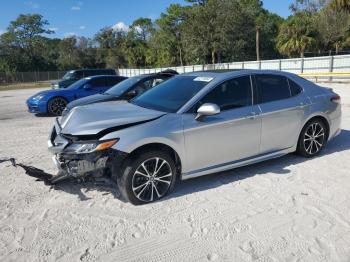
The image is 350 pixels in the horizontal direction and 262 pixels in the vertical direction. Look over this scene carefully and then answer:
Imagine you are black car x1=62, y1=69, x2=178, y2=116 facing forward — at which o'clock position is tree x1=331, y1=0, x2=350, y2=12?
The tree is roughly at 6 o'clock from the black car.

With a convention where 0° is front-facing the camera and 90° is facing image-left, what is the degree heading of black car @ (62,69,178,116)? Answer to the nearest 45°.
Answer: approximately 45°

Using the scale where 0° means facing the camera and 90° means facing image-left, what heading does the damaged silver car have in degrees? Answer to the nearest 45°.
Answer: approximately 45°

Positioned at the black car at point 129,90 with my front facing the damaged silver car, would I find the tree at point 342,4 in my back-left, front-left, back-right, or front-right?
back-left

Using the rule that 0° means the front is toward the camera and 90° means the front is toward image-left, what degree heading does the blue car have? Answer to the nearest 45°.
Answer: approximately 45°

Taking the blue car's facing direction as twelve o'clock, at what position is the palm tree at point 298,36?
The palm tree is roughly at 6 o'clock from the blue car.

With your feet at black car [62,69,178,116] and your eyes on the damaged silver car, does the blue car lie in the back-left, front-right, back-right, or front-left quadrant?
back-right

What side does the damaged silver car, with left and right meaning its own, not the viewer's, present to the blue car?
right
